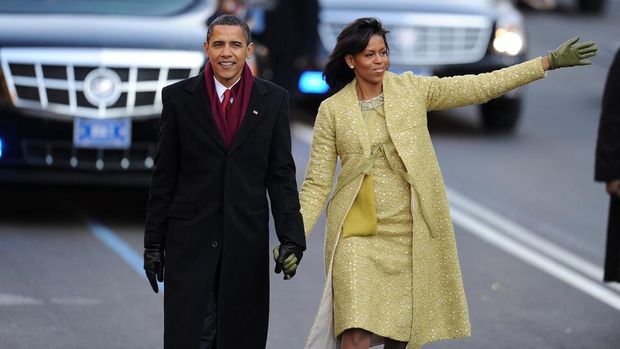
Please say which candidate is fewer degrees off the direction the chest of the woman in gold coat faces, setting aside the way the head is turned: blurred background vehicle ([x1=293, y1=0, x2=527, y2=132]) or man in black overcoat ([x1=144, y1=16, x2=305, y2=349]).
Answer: the man in black overcoat

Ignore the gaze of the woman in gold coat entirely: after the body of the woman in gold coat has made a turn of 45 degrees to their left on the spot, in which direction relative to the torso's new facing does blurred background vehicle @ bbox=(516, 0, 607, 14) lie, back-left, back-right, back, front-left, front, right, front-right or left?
back-left

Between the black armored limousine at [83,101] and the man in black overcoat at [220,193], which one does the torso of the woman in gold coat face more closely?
the man in black overcoat

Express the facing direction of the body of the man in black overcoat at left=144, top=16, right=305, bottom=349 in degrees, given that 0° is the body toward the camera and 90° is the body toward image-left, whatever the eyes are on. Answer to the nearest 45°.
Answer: approximately 0°

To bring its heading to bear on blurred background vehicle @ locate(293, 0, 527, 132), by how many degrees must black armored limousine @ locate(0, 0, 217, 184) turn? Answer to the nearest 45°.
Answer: approximately 135° to its left

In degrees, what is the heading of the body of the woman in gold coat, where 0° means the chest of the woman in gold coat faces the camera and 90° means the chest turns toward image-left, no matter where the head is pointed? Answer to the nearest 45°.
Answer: approximately 0°

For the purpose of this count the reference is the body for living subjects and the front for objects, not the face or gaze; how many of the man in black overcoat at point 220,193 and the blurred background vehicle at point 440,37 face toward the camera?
2

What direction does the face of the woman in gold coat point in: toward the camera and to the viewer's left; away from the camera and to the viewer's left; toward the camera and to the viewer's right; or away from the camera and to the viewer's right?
toward the camera and to the viewer's right
